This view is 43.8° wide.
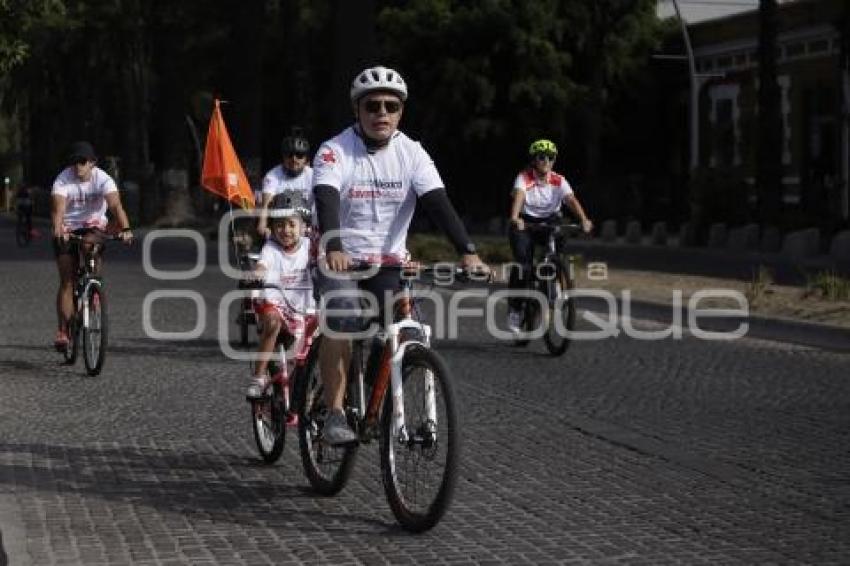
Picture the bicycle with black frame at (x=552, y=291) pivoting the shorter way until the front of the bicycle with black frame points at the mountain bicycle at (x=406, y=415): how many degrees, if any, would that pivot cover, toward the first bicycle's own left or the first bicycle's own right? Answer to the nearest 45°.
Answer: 0° — it already faces it

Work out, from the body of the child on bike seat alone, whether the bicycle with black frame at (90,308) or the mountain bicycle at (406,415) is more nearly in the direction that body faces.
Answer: the mountain bicycle

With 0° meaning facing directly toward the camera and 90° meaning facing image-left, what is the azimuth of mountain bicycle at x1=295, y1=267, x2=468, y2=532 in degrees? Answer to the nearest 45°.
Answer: approximately 315°

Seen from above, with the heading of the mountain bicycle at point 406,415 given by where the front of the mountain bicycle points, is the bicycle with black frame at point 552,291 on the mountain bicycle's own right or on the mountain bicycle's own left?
on the mountain bicycle's own left

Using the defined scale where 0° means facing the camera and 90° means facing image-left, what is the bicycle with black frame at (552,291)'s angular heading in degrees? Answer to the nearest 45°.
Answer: approximately 0°

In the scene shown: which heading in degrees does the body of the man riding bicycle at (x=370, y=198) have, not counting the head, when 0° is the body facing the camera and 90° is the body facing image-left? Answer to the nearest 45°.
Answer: approximately 315°

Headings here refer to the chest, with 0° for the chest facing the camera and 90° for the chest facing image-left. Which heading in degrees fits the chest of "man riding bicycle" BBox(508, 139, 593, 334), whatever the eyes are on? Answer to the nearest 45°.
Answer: approximately 0°

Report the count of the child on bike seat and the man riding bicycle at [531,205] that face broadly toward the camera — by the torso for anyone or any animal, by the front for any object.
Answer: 2

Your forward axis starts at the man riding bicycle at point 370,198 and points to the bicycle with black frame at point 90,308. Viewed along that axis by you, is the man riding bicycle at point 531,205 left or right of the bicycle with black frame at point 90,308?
right

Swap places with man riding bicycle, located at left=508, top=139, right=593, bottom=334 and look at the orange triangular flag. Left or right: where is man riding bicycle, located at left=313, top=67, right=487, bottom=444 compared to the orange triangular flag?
left
